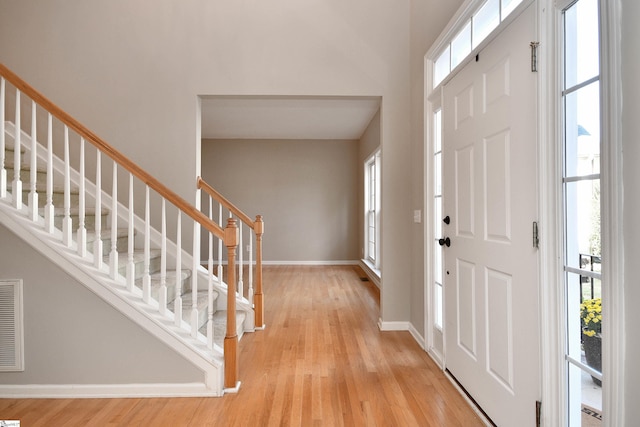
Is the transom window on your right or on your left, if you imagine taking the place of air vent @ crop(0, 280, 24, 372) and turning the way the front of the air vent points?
on your left

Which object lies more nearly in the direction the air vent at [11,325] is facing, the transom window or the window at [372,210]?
the transom window

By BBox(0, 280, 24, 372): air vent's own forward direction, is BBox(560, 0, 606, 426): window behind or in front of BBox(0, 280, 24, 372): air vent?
in front

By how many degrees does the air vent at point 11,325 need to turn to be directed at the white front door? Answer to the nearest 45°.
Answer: approximately 45° to its left

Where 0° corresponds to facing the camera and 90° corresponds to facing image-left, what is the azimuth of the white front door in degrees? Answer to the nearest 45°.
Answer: approximately 45°

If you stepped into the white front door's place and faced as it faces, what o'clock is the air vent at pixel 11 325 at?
The air vent is roughly at 1 o'clock from the white front door.

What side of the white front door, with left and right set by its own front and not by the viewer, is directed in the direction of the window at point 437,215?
right
